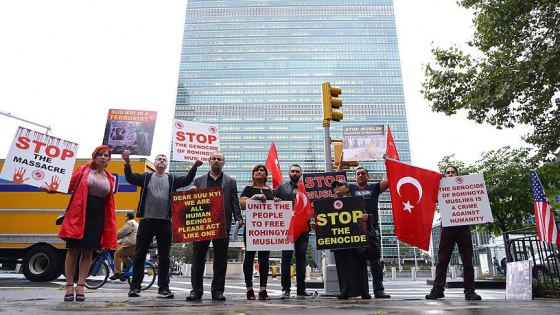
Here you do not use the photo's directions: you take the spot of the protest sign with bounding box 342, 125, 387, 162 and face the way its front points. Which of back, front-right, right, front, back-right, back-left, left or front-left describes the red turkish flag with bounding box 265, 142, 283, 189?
front-right

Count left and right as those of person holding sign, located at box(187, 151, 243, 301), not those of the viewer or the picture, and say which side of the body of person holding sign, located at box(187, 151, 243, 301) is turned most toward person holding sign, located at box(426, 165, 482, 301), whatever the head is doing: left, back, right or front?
left

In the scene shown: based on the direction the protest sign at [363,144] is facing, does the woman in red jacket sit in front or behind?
in front

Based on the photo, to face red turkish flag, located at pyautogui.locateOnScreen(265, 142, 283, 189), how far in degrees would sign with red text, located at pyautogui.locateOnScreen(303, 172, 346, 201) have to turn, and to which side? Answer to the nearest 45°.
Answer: approximately 90° to its right

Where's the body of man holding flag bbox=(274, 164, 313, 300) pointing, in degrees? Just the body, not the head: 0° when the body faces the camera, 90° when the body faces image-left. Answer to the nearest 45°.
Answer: approximately 0°

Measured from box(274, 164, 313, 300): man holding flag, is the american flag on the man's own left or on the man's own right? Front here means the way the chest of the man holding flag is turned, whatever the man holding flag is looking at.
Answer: on the man's own left
